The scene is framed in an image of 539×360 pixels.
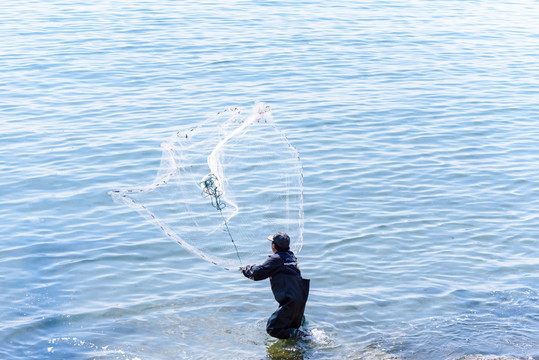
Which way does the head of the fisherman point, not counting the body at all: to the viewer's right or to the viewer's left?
to the viewer's left

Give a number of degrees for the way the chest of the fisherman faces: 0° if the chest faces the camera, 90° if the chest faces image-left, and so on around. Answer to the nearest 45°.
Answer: approximately 135°
